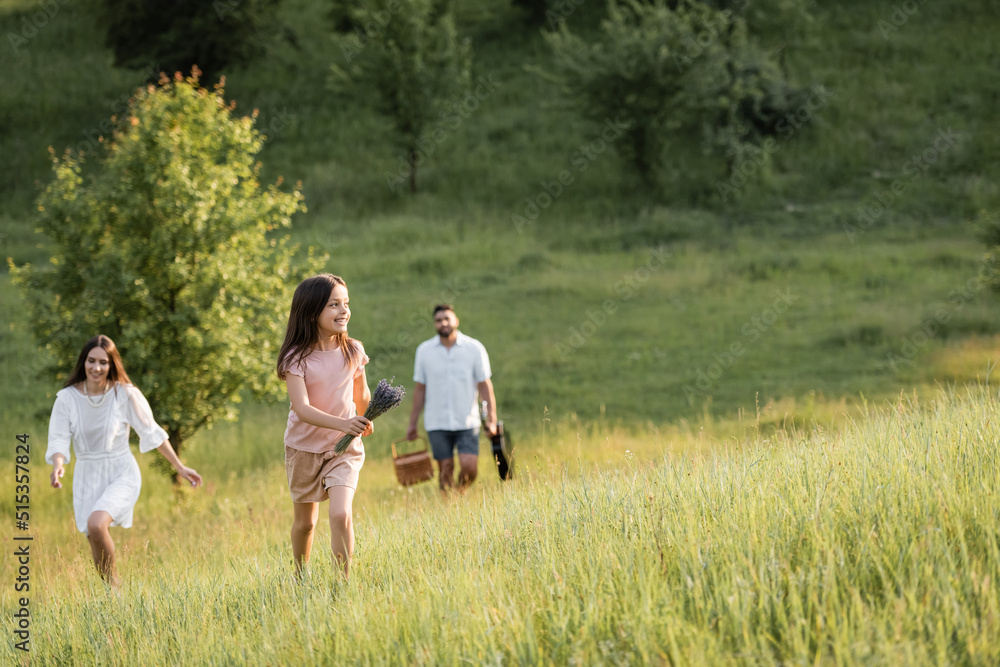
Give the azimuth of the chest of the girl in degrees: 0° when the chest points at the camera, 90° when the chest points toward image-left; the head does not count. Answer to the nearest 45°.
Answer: approximately 315°

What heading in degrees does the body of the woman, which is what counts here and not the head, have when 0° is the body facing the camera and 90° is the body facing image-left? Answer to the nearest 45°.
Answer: approximately 0°

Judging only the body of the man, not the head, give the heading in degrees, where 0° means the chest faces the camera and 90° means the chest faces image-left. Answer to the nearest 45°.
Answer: approximately 0°

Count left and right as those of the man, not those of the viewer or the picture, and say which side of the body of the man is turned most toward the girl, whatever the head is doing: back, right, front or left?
front

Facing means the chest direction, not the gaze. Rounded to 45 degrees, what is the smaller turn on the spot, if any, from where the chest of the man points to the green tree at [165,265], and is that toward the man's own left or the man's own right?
approximately 135° to the man's own right

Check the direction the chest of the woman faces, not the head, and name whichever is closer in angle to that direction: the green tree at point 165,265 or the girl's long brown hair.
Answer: the girl's long brown hair

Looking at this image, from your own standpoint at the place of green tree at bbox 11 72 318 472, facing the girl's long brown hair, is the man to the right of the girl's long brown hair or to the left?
left

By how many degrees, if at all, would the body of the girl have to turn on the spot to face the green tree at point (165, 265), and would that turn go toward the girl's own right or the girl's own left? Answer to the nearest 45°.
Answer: approximately 135° to the girl's own left

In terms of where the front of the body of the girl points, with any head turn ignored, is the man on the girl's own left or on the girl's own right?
on the girl's own left

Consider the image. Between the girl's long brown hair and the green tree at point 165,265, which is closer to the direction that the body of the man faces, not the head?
the girl's long brown hair

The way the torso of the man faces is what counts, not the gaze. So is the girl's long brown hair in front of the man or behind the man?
in front

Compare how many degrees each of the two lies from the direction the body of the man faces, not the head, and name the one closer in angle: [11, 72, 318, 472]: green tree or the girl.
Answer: the girl

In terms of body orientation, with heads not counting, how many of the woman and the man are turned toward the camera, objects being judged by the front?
2
